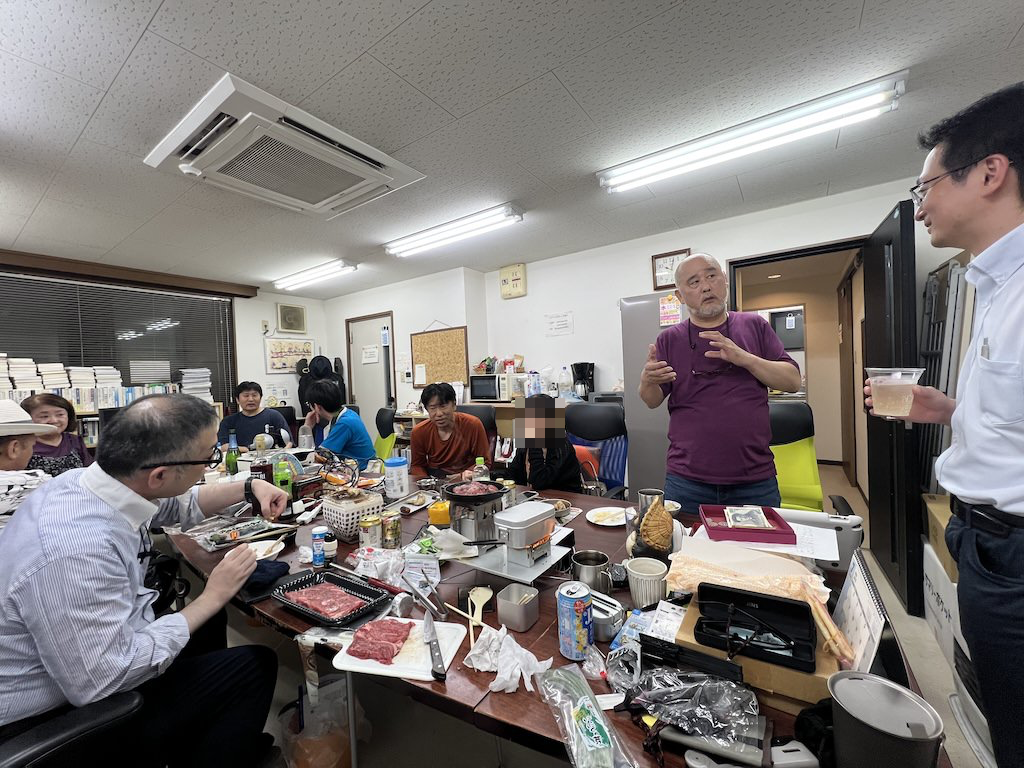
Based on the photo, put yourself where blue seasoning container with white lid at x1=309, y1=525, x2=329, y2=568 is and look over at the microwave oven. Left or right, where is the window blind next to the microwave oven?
left

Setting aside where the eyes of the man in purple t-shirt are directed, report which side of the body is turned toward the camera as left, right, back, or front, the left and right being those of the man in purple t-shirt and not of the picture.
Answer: front

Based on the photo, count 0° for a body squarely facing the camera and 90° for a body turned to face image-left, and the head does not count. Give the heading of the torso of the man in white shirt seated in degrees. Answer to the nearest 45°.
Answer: approximately 270°

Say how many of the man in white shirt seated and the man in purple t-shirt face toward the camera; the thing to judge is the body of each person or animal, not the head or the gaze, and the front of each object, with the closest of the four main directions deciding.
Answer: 1

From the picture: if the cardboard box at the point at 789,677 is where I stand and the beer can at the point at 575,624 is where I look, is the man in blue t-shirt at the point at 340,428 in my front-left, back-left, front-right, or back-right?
front-right

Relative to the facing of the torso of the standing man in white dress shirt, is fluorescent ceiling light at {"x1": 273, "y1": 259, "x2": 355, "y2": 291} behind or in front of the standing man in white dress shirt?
in front

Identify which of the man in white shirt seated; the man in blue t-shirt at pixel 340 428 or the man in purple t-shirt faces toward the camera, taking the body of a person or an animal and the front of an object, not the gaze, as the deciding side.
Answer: the man in purple t-shirt

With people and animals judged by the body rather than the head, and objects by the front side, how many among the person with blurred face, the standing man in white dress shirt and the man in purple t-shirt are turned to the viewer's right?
0

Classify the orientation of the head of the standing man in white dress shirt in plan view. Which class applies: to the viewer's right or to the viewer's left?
to the viewer's left

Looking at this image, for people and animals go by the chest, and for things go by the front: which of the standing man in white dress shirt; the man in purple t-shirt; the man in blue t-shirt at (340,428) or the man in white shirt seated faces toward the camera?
the man in purple t-shirt

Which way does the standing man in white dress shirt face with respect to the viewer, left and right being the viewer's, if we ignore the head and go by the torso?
facing to the left of the viewer

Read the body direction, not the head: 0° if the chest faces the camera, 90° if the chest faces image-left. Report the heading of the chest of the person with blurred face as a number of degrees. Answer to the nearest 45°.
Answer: approximately 45°
